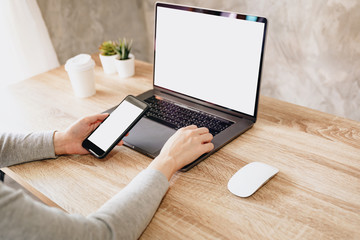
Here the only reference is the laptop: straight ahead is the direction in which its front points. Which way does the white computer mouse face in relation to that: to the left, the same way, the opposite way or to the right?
the opposite way

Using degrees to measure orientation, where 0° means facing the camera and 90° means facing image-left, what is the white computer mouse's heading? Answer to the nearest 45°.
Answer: approximately 225°

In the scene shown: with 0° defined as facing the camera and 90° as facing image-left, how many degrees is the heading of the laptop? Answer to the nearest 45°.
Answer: approximately 45°

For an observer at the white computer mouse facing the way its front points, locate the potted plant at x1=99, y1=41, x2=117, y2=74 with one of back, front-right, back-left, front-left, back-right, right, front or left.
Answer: left

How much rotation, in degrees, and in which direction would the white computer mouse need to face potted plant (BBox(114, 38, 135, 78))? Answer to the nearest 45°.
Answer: approximately 90° to its left
